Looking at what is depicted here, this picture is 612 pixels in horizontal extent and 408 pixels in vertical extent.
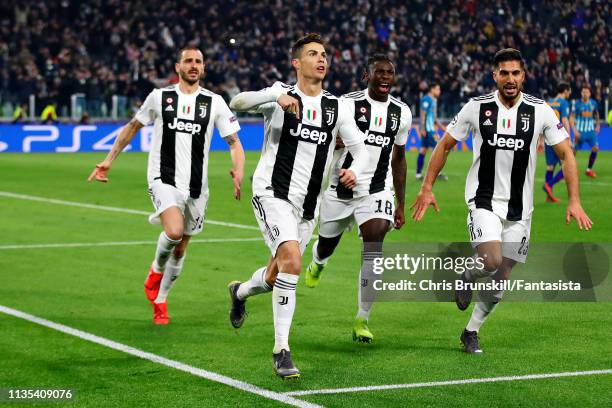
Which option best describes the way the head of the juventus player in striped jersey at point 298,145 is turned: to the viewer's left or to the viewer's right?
to the viewer's right

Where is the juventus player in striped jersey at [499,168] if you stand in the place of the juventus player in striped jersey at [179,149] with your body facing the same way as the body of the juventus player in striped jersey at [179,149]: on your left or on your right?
on your left

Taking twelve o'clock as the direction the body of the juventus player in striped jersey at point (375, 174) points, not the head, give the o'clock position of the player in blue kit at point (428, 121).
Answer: The player in blue kit is roughly at 6 o'clock from the juventus player in striped jersey.

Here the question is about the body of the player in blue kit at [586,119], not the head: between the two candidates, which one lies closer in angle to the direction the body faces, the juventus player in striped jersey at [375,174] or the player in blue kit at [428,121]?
the juventus player in striped jersey

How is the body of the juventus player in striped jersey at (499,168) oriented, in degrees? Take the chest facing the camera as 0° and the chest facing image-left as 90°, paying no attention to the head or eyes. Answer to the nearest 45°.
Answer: approximately 0°

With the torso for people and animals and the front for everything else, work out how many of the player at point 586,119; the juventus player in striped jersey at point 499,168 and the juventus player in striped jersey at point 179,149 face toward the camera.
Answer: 3

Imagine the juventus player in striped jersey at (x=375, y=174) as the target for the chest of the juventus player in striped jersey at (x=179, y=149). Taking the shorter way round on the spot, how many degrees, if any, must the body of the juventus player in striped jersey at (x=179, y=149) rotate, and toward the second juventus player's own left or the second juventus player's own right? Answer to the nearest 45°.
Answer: approximately 90° to the second juventus player's own left

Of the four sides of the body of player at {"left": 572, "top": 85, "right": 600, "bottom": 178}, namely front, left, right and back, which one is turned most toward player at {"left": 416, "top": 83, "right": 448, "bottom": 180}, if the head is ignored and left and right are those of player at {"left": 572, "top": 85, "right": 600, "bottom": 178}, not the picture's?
right

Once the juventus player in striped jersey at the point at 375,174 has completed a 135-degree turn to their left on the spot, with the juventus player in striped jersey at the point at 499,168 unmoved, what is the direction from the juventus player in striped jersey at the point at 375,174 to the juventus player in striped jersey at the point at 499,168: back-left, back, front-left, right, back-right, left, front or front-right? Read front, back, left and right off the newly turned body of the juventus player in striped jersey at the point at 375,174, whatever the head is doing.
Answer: right

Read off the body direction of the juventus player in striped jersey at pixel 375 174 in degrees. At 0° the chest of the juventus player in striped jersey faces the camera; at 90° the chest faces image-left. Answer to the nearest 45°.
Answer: approximately 0°
